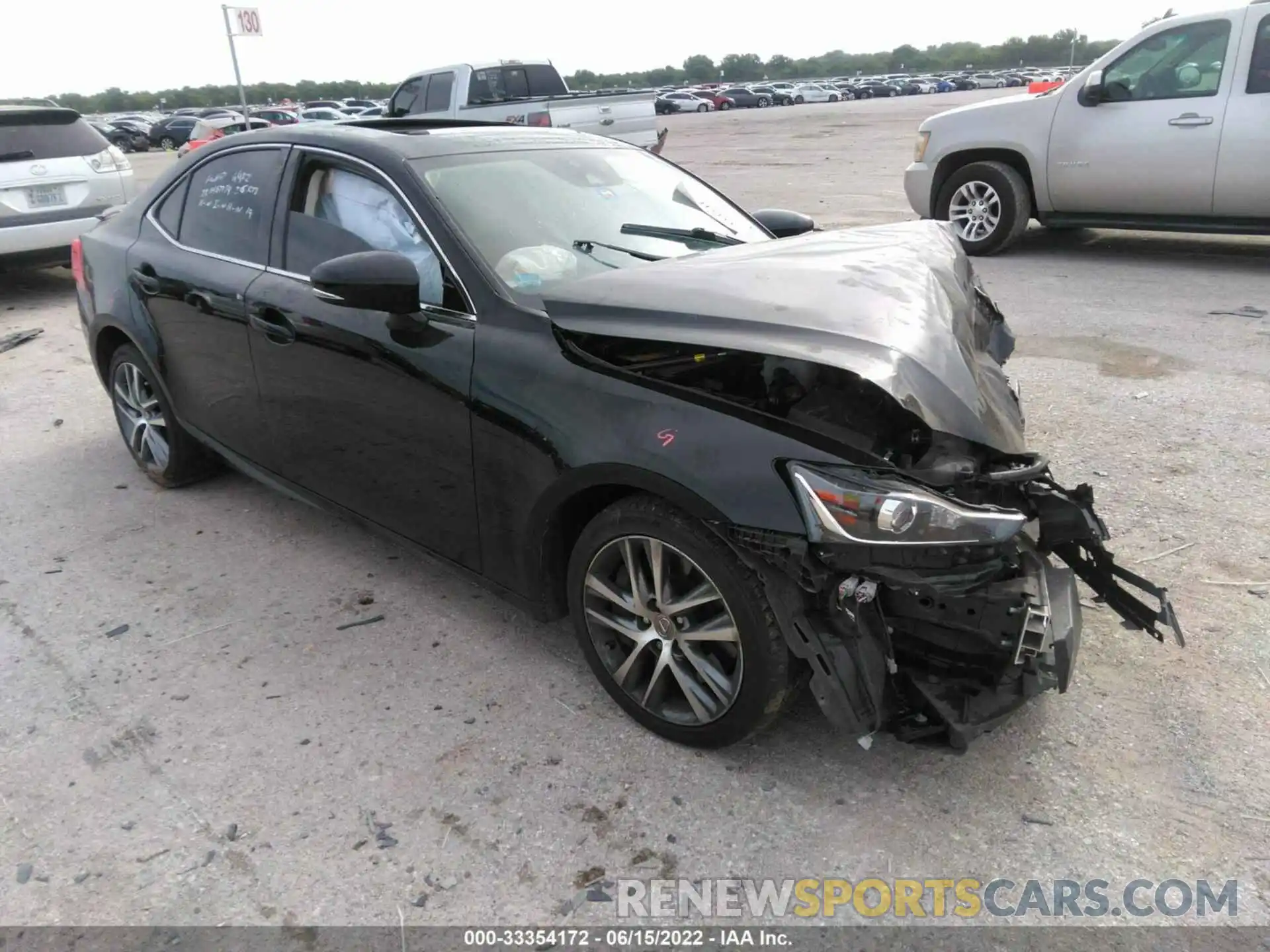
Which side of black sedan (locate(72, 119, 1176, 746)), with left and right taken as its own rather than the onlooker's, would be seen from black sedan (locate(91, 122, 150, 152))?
back

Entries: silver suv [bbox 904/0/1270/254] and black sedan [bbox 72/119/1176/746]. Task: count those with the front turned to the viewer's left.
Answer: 1

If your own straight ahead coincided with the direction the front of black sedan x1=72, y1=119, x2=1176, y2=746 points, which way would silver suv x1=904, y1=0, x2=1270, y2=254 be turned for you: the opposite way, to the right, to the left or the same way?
the opposite way

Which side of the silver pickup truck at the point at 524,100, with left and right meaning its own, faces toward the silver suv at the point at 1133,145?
back

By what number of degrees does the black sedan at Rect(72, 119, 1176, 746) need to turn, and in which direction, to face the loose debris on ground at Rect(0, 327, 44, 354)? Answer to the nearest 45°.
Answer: approximately 180°

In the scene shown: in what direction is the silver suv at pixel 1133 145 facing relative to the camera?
to the viewer's left

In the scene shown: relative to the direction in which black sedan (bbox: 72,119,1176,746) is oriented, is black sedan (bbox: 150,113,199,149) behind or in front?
behind

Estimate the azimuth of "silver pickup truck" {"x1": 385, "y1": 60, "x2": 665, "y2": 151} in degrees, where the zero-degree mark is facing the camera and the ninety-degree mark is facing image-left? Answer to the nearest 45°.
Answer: approximately 135°

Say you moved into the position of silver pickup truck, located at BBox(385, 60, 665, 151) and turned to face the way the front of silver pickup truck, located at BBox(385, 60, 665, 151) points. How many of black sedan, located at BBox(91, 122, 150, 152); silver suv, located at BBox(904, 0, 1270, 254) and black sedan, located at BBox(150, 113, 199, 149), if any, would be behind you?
1

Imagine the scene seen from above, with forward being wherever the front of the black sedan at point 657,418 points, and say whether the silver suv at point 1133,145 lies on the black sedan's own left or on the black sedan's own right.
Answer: on the black sedan's own left

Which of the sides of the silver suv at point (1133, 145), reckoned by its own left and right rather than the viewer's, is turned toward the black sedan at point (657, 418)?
left

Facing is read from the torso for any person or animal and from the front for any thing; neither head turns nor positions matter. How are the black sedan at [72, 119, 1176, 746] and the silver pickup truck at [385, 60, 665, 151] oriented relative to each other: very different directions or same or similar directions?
very different directions
